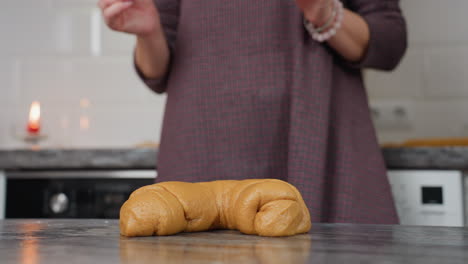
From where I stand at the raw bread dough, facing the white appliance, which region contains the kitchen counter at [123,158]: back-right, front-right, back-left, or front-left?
front-left

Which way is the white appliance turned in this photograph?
toward the camera

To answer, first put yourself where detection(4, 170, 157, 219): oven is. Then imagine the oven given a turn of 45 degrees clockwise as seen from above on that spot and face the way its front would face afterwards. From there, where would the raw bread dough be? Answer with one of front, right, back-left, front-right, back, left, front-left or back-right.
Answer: front-left

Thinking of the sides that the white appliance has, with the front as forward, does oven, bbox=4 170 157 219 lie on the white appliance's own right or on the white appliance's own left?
on the white appliance's own right

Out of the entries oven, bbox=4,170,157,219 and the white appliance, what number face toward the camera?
2

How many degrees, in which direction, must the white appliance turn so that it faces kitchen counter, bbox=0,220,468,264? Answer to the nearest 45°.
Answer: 0° — it already faces it

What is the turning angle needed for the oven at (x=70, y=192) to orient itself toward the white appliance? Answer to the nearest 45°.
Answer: approximately 45° to its left

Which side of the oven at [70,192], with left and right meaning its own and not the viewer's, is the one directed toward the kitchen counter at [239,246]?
front

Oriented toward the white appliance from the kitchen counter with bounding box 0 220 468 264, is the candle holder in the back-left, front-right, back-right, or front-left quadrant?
front-left
